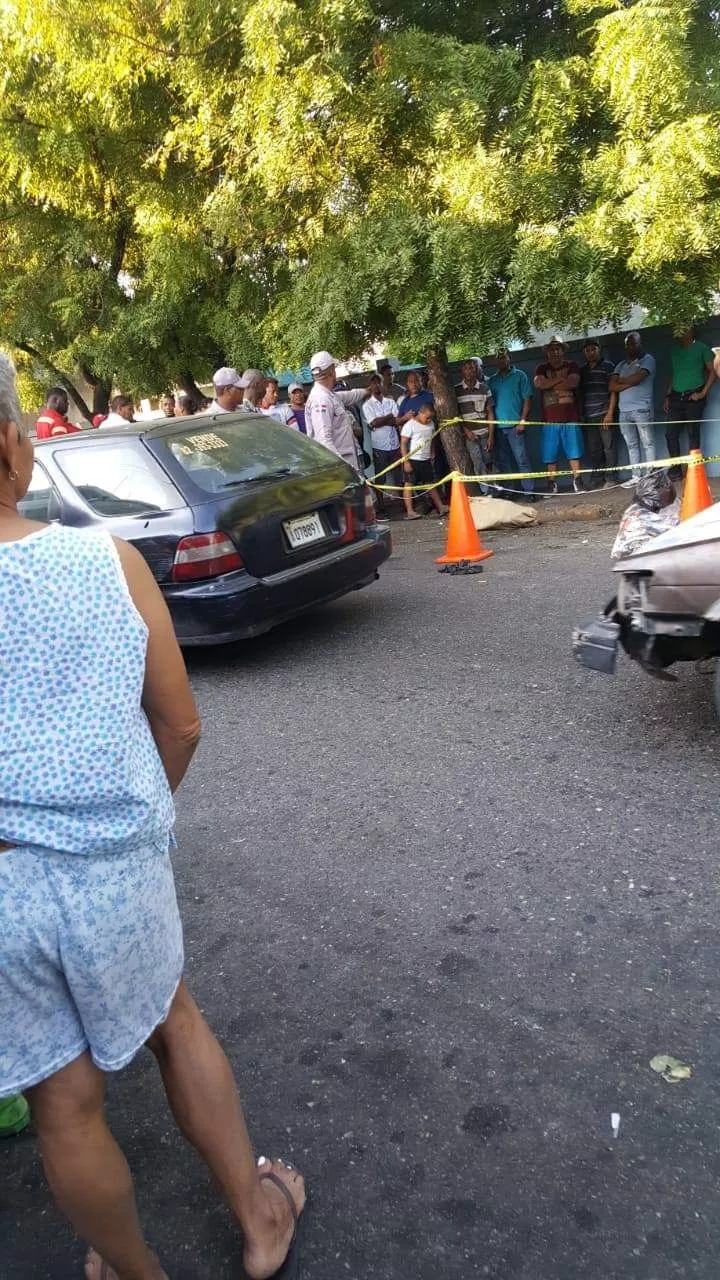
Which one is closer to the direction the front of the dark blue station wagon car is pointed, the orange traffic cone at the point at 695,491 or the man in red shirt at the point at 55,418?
the man in red shirt

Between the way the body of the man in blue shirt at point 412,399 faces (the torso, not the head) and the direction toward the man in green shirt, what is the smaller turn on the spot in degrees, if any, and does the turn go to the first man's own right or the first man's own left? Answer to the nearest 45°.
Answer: approximately 90° to the first man's own left

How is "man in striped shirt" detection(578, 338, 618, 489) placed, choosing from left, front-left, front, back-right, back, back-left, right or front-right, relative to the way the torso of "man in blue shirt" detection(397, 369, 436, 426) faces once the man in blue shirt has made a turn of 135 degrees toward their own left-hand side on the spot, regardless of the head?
front-right

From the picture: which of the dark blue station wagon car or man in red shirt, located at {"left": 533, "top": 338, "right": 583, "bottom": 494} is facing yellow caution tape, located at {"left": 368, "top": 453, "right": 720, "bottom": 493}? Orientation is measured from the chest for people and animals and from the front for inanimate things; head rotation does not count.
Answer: the man in red shirt

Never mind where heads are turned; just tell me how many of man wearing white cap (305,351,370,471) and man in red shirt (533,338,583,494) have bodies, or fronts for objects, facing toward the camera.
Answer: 1

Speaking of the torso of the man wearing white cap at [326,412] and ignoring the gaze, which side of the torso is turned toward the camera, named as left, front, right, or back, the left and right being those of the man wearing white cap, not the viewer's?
right

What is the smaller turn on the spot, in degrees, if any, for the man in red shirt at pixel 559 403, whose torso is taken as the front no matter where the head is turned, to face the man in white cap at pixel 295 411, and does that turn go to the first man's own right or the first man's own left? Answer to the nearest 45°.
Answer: approximately 45° to the first man's own right

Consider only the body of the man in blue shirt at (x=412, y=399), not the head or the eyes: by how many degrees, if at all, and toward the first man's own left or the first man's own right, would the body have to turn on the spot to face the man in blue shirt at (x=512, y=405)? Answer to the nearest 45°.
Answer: approximately 90° to the first man's own left

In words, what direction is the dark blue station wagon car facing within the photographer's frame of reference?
facing away from the viewer and to the left of the viewer

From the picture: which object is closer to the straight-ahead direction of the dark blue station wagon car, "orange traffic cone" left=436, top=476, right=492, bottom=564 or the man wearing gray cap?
the man wearing gray cap

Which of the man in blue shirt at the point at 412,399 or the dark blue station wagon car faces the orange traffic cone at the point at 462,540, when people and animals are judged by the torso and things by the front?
the man in blue shirt
